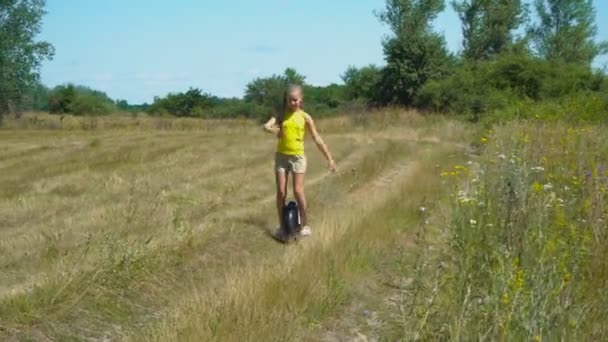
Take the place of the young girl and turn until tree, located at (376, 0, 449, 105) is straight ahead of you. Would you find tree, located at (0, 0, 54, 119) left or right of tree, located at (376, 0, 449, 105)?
left

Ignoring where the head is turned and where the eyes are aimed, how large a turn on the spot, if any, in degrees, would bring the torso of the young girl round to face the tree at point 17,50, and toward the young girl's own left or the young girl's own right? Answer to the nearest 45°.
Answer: approximately 135° to the young girl's own right

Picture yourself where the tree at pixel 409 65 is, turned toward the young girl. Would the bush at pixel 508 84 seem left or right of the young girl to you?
left

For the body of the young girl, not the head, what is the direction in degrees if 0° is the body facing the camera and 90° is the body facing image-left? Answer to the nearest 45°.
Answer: approximately 0°

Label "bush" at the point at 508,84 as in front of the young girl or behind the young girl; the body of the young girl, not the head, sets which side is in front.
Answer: behind

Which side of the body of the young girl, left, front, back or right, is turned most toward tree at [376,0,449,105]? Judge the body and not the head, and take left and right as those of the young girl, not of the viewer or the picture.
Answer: back
